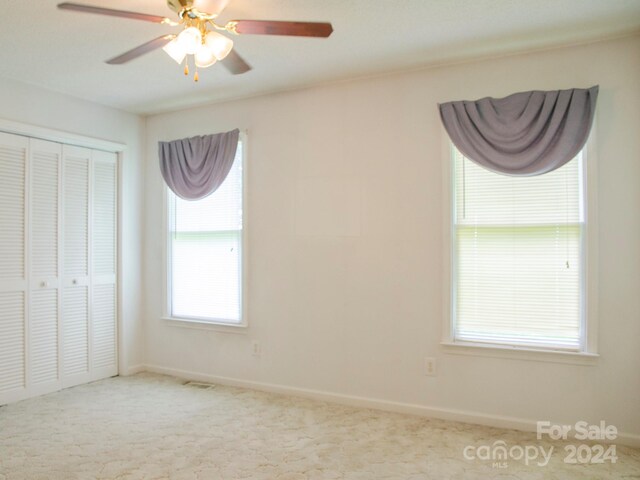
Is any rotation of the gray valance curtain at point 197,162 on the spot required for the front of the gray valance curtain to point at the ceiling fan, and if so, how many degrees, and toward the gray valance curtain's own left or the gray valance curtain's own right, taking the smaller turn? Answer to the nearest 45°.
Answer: approximately 45° to the gray valance curtain's own left

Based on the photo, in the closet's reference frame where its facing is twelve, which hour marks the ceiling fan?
The ceiling fan is roughly at 1 o'clock from the closet.

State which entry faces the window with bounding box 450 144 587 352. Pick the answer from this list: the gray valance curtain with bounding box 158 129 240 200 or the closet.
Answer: the closet

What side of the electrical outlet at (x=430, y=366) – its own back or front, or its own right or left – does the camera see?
front

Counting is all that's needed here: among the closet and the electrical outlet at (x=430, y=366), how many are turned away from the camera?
0

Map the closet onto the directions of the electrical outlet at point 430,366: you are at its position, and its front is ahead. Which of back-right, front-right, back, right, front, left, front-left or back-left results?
right

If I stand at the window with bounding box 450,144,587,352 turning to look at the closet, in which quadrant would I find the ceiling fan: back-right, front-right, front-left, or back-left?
front-left

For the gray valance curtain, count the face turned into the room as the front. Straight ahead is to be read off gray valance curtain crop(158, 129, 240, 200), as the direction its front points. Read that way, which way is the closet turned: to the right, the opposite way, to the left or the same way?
to the left

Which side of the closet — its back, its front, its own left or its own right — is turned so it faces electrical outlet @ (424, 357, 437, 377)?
front

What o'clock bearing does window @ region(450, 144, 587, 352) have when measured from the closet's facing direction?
The window is roughly at 12 o'clock from the closet.

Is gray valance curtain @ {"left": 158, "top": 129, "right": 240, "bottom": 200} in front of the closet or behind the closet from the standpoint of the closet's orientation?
in front

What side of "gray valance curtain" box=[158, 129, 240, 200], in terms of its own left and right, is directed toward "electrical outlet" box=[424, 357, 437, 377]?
left

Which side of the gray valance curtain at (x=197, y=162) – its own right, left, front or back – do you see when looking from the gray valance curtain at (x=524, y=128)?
left

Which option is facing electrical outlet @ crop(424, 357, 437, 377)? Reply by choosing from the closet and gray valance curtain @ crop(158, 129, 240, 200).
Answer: the closet

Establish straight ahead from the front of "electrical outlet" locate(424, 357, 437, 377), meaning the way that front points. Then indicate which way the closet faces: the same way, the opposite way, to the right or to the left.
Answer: to the left

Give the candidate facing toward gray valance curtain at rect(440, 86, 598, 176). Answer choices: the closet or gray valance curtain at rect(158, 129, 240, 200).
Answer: the closet

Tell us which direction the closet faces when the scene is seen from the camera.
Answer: facing the viewer and to the right of the viewer
